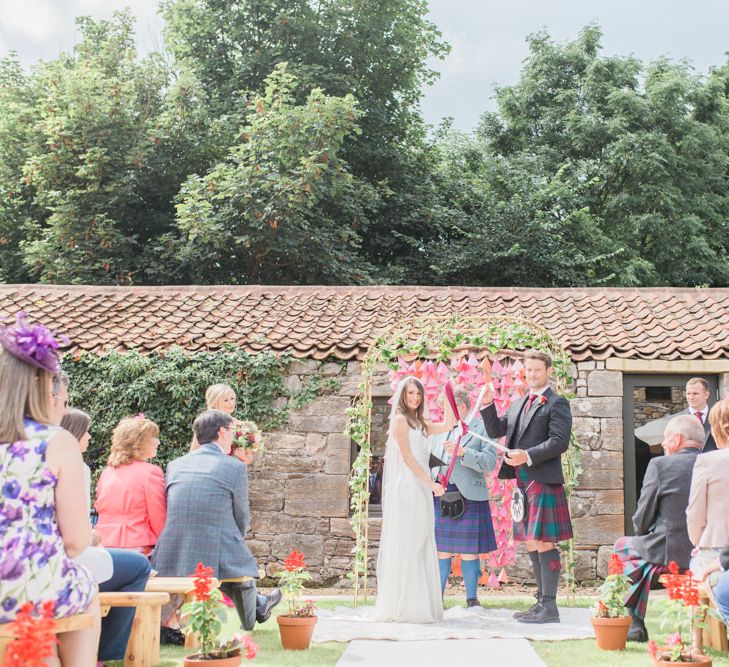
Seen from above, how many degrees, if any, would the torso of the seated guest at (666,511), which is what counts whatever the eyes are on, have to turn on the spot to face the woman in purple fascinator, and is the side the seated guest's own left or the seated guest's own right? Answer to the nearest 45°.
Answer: approximately 90° to the seated guest's own left

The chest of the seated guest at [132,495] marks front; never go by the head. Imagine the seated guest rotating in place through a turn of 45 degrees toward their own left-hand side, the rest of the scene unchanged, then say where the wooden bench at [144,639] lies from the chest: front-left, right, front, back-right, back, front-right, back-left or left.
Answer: back

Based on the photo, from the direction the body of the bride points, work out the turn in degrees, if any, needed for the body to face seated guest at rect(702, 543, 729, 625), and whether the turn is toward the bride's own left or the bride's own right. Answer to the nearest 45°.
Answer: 0° — they already face them

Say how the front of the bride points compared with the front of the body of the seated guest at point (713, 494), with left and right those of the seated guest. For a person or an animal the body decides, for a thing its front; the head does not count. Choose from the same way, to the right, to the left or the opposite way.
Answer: the opposite way

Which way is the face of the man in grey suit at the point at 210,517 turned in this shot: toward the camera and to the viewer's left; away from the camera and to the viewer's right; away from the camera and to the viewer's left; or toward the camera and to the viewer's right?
away from the camera and to the viewer's right

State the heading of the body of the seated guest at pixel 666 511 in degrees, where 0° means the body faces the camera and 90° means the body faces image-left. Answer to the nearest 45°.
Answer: approximately 135°

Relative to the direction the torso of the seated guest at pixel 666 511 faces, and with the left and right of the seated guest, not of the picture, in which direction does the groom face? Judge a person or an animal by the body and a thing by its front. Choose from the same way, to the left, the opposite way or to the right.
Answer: to the left

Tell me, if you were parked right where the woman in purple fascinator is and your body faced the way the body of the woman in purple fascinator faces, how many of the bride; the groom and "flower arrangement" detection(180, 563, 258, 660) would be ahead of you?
3

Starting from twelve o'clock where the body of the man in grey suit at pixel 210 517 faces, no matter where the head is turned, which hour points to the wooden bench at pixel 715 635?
The wooden bench is roughly at 2 o'clock from the man in grey suit.

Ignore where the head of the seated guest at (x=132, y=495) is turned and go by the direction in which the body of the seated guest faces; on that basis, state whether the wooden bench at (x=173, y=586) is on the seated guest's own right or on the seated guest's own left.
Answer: on the seated guest's own right

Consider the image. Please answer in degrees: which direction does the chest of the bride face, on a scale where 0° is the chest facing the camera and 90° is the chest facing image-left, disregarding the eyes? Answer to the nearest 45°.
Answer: approximately 315°

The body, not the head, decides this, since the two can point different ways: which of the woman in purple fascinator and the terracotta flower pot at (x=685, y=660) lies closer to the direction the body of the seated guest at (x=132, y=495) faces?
the terracotta flower pot

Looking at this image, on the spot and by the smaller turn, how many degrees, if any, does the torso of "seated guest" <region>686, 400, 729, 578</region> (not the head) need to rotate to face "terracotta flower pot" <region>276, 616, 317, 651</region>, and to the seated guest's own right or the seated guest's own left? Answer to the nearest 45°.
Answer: approximately 45° to the seated guest's own left

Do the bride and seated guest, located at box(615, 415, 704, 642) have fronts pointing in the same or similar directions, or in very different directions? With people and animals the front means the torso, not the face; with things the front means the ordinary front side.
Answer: very different directions

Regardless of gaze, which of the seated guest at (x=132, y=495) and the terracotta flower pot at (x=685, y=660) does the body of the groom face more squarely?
the seated guest
